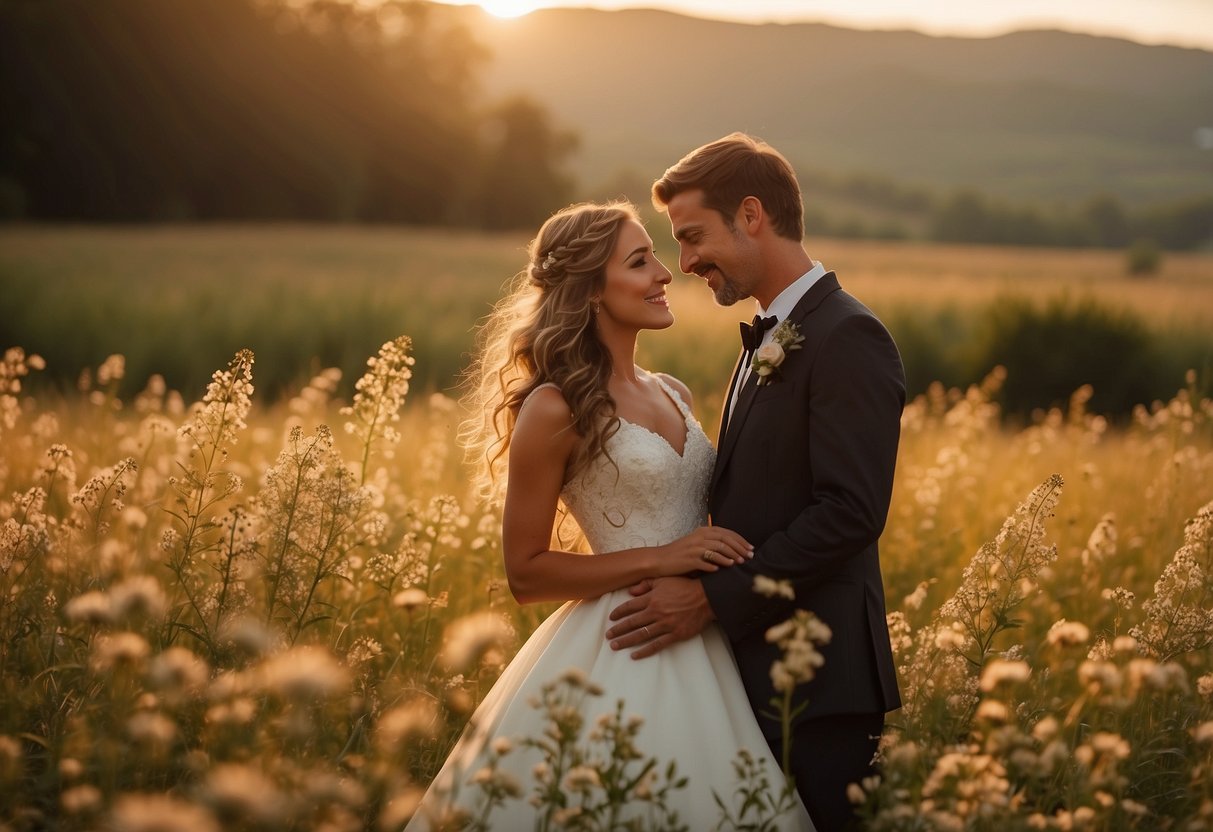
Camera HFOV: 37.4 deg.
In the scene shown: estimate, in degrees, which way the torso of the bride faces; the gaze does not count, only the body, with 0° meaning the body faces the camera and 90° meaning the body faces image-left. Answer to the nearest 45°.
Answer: approximately 315°

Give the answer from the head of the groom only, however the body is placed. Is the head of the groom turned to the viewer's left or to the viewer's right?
to the viewer's left

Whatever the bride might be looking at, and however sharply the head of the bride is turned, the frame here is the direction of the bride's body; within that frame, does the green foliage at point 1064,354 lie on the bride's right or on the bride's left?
on the bride's left

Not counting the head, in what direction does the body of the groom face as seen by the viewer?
to the viewer's left

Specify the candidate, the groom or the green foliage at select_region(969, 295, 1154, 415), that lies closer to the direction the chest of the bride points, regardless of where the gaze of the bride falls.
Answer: the groom

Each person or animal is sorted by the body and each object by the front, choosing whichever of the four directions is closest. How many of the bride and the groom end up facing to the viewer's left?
1

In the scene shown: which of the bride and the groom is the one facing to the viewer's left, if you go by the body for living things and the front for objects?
the groom

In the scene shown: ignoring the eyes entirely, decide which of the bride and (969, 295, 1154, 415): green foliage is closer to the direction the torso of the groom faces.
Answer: the bride

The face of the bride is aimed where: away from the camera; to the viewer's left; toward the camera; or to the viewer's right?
to the viewer's right

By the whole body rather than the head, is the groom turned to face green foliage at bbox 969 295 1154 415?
no
